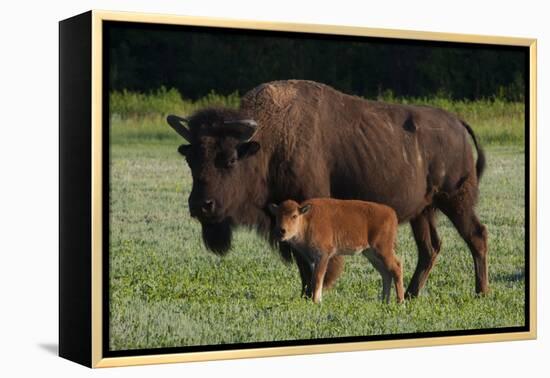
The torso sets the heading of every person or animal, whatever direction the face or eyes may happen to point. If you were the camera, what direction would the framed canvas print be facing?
facing the viewer and to the right of the viewer
